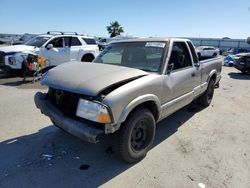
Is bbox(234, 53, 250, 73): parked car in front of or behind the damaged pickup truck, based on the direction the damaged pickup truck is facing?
behind

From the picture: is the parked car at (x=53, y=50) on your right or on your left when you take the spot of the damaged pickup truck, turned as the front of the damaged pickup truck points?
on your right

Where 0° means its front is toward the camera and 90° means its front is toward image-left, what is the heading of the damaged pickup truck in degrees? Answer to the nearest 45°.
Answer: approximately 45°

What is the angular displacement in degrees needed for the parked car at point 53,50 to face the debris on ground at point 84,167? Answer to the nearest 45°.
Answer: approximately 45° to its left

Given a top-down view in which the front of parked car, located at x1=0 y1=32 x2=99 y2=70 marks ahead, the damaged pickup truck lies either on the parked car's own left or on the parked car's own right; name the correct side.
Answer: on the parked car's own left

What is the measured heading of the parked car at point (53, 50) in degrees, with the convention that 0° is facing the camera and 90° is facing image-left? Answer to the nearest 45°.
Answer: approximately 45°
